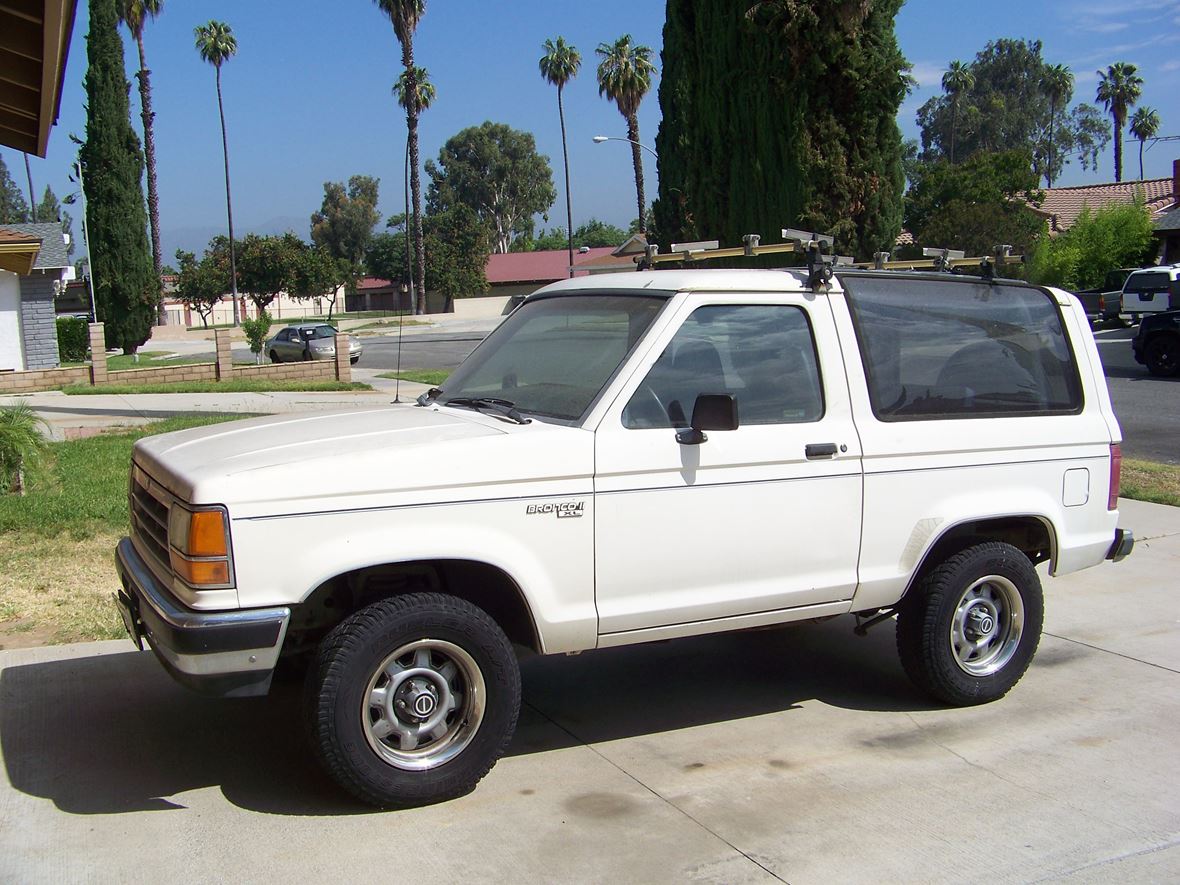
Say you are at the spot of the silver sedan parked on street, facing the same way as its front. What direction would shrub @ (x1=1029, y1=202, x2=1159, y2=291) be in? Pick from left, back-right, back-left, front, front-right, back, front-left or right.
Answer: front-left

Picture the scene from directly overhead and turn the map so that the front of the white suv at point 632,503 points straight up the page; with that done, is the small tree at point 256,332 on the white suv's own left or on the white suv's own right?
on the white suv's own right

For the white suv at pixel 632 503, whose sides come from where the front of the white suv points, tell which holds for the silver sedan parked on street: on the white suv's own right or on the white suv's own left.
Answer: on the white suv's own right

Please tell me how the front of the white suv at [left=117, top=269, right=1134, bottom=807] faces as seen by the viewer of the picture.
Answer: facing the viewer and to the left of the viewer

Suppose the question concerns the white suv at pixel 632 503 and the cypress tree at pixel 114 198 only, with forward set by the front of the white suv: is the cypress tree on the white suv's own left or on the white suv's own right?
on the white suv's own right

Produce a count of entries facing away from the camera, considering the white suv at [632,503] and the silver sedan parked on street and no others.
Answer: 0

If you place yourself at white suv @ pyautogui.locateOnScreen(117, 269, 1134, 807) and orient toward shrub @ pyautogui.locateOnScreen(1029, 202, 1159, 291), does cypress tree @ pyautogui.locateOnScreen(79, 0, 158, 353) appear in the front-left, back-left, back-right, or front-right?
front-left

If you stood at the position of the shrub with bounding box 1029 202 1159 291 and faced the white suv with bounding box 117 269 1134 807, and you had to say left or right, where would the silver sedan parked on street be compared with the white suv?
right
